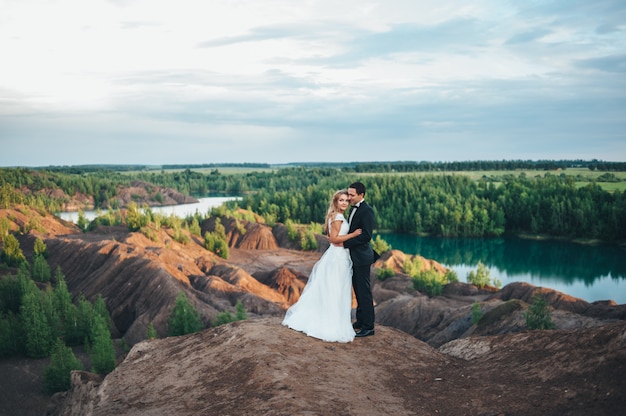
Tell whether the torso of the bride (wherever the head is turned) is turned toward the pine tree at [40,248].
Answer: no

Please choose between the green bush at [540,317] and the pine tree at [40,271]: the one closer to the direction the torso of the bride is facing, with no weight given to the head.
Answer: the green bush

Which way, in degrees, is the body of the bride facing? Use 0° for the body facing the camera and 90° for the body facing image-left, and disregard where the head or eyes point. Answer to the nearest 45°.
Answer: approximately 270°

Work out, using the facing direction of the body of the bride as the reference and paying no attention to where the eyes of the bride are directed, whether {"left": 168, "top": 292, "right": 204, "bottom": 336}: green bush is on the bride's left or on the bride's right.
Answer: on the bride's left

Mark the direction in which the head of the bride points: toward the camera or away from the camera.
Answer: toward the camera

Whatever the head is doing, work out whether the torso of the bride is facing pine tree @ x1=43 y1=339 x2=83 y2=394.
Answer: no

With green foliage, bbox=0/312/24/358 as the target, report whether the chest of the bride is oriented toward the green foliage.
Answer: no

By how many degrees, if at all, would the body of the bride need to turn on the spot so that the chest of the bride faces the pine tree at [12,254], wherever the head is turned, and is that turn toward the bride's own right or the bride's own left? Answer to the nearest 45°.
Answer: approximately 135° to the bride's own left

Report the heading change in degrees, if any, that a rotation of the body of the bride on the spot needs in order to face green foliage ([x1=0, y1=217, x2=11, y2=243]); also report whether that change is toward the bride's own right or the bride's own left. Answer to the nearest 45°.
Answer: approximately 135° to the bride's own left
